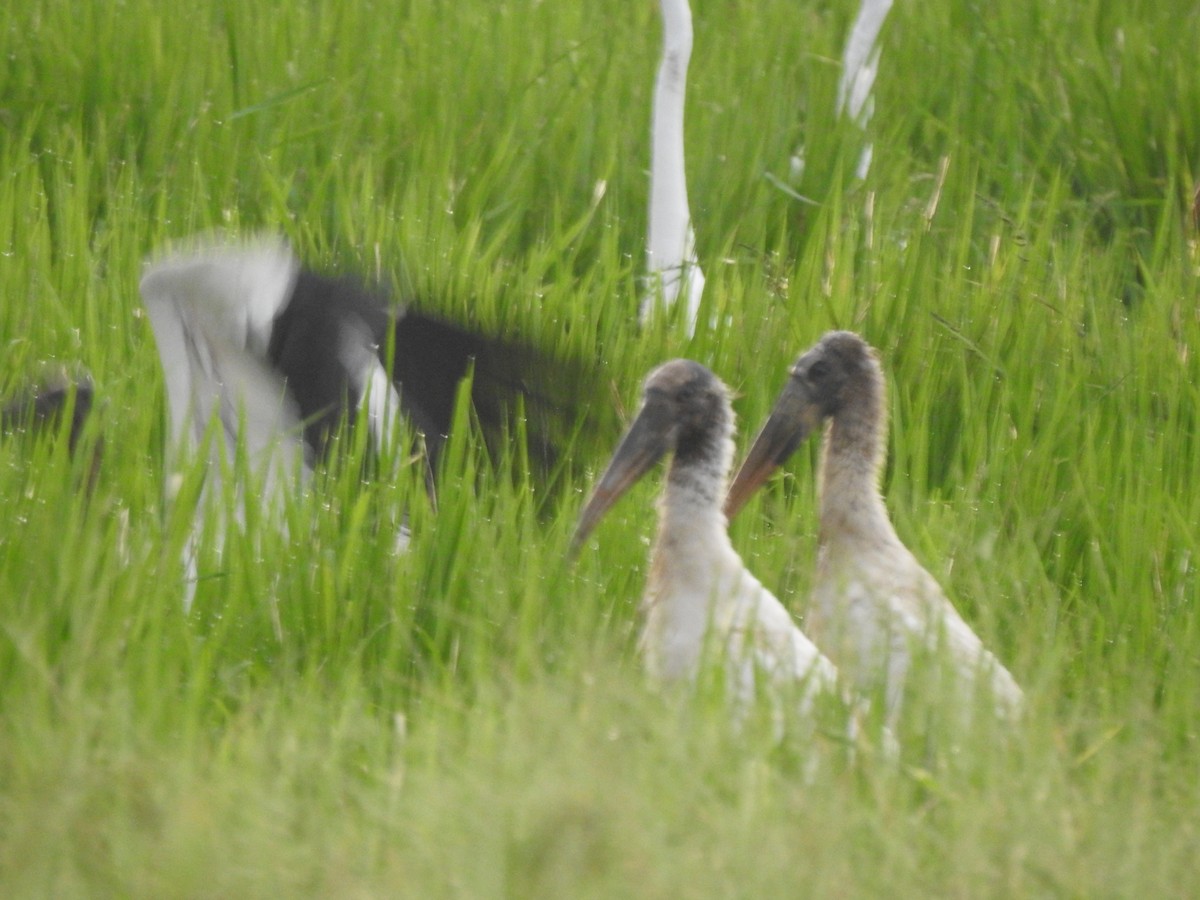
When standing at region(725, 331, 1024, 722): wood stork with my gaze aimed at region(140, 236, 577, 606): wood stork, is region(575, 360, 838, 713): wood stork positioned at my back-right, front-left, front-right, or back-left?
front-left

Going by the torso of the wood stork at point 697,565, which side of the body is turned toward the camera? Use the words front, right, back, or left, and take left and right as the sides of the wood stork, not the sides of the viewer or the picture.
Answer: left

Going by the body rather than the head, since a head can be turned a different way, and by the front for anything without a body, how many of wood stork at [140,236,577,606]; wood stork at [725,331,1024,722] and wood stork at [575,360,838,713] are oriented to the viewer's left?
3

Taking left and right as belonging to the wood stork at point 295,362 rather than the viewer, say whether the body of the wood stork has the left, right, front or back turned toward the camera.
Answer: left

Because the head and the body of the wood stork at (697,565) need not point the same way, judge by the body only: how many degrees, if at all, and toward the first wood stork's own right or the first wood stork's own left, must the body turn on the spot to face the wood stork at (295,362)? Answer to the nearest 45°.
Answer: approximately 45° to the first wood stork's own right

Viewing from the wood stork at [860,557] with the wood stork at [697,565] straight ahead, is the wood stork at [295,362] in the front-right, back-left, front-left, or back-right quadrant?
front-right

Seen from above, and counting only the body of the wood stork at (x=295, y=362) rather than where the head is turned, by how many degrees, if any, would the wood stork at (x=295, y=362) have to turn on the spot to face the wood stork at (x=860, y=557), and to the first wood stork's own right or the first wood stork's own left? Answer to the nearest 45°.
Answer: approximately 180°

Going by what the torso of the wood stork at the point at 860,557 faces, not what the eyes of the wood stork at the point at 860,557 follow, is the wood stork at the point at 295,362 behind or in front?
in front

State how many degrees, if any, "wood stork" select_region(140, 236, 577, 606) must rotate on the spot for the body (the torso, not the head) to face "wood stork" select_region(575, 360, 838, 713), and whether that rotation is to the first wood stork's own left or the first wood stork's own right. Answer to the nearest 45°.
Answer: approximately 135° to the first wood stork's own left

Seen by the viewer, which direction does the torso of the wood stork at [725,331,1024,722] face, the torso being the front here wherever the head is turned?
to the viewer's left

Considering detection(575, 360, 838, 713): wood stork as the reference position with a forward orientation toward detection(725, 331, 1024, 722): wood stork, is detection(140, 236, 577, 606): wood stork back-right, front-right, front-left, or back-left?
back-left
